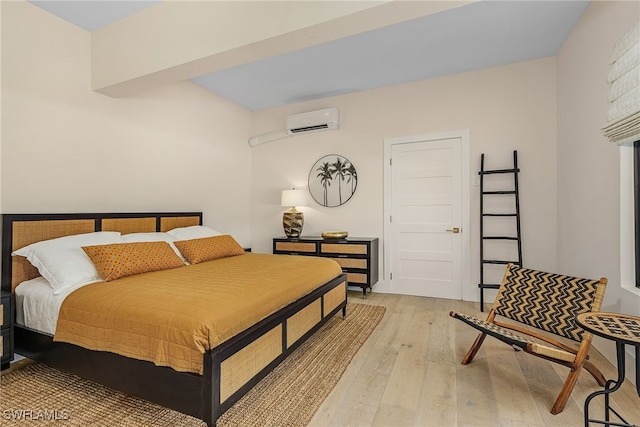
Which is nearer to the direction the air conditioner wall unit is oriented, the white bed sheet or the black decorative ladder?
the white bed sheet

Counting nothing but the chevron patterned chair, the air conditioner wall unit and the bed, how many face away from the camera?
0

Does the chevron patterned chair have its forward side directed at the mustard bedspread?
yes

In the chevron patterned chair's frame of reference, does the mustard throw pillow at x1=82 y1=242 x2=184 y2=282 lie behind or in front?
in front

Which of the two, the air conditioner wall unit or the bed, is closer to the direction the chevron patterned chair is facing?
the bed

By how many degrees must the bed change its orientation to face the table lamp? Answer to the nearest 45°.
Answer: approximately 90° to its left

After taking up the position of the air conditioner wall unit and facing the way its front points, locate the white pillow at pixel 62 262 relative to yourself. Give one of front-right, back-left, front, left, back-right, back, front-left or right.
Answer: front

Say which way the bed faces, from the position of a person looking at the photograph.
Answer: facing the viewer and to the right of the viewer

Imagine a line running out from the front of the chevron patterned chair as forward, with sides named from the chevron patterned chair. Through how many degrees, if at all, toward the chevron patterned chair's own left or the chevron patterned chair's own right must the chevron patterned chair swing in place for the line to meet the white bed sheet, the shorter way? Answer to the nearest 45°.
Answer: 0° — it already faces it

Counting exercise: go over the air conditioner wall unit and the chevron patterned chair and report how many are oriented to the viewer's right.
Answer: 0

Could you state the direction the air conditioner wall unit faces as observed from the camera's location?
facing the viewer and to the left of the viewer

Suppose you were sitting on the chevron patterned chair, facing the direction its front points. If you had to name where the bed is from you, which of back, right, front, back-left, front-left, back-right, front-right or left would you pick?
front

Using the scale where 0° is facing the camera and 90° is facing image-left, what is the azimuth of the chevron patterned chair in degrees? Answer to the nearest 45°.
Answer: approximately 45°

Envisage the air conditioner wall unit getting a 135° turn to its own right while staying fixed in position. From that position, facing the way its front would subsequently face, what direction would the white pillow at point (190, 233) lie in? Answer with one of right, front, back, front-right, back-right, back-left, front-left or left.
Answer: back-left

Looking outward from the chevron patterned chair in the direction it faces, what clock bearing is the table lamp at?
The table lamp is roughly at 2 o'clock from the chevron patterned chair.

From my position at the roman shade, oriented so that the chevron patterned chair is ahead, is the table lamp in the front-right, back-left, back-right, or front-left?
front-right
